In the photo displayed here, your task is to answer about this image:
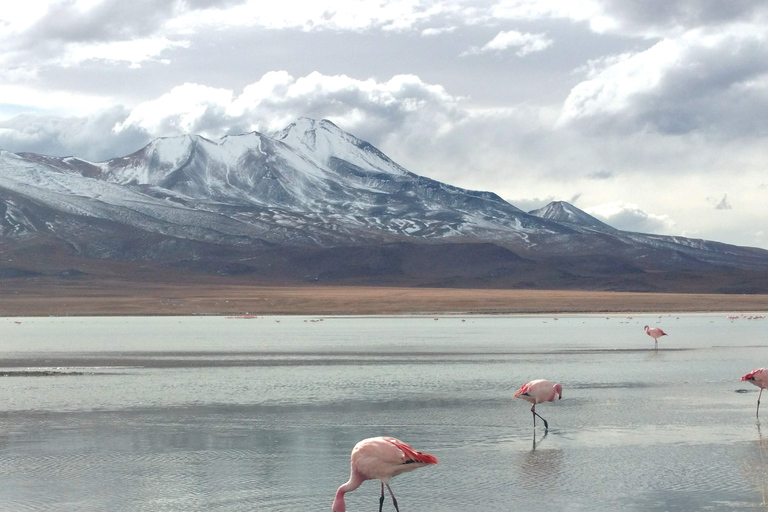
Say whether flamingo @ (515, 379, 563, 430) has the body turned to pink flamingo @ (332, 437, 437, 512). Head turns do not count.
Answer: no

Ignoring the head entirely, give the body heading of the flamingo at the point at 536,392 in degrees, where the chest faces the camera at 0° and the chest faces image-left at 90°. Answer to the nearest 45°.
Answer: approximately 270°

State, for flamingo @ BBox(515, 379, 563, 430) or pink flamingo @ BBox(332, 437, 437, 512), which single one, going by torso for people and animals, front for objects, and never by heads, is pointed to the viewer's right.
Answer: the flamingo

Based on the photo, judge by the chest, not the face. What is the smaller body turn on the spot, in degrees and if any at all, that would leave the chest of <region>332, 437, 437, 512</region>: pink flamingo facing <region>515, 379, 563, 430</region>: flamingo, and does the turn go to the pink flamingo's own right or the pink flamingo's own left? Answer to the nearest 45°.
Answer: approximately 135° to the pink flamingo's own right

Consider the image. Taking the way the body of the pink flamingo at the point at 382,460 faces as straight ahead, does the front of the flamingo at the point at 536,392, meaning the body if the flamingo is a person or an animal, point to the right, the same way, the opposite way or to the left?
the opposite way

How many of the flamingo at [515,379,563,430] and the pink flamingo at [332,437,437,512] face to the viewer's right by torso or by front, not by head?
1

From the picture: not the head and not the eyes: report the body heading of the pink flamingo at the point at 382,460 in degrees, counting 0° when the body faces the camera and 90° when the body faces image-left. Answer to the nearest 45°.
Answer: approximately 90°
